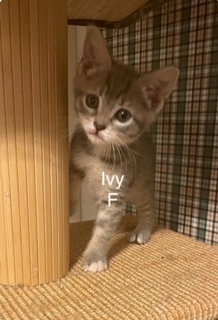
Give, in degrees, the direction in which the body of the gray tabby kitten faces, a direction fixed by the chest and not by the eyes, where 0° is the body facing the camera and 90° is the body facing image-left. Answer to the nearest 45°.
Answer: approximately 45°
